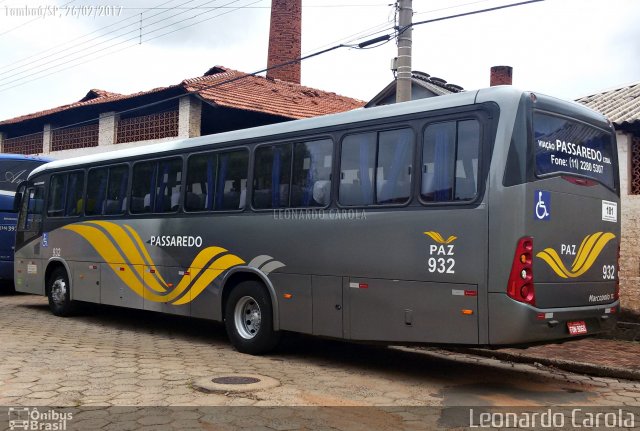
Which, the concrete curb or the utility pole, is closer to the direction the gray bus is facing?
the utility pole

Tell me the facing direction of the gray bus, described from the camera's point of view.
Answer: facing away from the viewer and to the left of the viewer

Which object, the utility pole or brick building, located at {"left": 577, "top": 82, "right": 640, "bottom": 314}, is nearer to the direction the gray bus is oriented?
the utility pole

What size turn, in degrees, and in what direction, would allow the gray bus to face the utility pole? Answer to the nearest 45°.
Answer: approximately 45° to its right

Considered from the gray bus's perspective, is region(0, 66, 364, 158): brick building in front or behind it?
in front

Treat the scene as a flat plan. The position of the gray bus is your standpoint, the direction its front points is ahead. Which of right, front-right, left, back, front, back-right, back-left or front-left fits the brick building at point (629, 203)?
right
